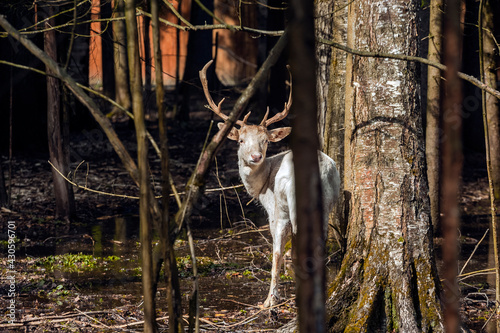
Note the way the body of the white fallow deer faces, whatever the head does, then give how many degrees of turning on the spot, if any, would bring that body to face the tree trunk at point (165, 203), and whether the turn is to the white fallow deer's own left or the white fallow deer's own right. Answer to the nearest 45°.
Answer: approximately 45° to the white fallow deer's own left

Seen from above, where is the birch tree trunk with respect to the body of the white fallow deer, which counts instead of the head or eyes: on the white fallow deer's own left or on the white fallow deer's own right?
on the white fallow deer's own left

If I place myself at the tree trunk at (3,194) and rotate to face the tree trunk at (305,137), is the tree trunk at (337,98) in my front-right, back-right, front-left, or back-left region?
front-left

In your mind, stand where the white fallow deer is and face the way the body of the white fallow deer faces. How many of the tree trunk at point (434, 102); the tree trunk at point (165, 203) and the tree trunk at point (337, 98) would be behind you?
2

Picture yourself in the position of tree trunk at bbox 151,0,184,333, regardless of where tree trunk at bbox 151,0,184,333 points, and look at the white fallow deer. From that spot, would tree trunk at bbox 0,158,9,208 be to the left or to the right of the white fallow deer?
left

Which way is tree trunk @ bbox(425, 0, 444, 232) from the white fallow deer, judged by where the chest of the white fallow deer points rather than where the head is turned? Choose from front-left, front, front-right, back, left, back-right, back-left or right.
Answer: back

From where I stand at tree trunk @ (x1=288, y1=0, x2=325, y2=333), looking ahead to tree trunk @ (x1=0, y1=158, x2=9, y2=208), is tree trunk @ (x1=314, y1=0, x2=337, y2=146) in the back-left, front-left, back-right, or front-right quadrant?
front-right

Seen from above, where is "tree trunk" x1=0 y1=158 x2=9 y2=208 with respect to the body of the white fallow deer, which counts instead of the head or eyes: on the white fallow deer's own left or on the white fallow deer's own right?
on the white fallow deer's own right

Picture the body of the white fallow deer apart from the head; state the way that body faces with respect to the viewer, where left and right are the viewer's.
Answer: facing the viewer and to the left of the viewer

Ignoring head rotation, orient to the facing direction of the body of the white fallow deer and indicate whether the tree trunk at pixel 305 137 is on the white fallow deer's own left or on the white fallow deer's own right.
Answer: on the white fallow deer's own left
